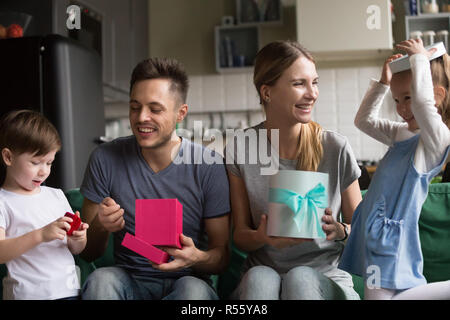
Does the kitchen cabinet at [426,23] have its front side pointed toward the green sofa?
yes

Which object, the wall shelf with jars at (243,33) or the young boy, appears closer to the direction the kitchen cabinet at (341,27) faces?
the young boy

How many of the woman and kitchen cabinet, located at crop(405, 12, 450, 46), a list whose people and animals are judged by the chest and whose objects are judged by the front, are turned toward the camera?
2

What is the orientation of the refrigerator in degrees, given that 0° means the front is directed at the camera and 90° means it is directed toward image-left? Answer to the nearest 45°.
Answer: approximately 315°

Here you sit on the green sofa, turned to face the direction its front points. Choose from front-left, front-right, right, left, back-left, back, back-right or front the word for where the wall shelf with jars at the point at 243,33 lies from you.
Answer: back

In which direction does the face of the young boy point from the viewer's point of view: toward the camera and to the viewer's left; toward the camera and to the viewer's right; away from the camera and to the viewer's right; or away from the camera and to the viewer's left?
toward the camera and to the viewer's right

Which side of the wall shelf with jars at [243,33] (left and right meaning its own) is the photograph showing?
front

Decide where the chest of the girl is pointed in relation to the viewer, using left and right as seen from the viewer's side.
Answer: facing the viewer and to the left of the viewer

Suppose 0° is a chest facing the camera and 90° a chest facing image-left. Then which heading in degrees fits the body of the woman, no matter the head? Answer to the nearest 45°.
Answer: approximately 0°

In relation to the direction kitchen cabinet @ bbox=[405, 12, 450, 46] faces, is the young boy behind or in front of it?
in front

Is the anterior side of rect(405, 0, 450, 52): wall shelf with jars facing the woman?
yes
